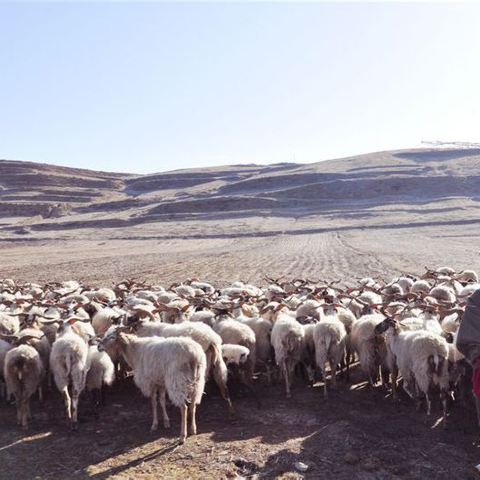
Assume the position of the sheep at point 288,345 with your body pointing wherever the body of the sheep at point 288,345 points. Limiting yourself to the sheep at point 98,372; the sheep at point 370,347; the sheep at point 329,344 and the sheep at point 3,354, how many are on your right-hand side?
2
